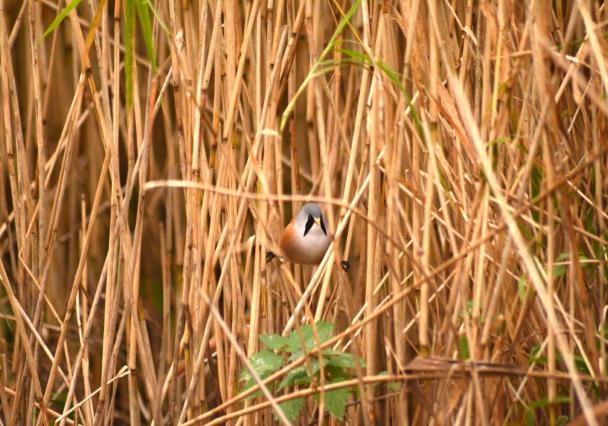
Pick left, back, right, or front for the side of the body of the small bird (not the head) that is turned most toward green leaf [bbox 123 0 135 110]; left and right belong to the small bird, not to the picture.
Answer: right

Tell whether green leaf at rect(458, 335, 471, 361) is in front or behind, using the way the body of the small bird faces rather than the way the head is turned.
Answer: in front

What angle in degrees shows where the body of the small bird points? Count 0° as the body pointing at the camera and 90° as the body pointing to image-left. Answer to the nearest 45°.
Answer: approximately 315°

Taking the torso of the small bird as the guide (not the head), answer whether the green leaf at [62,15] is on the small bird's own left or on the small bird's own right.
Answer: on the small bird's own right
